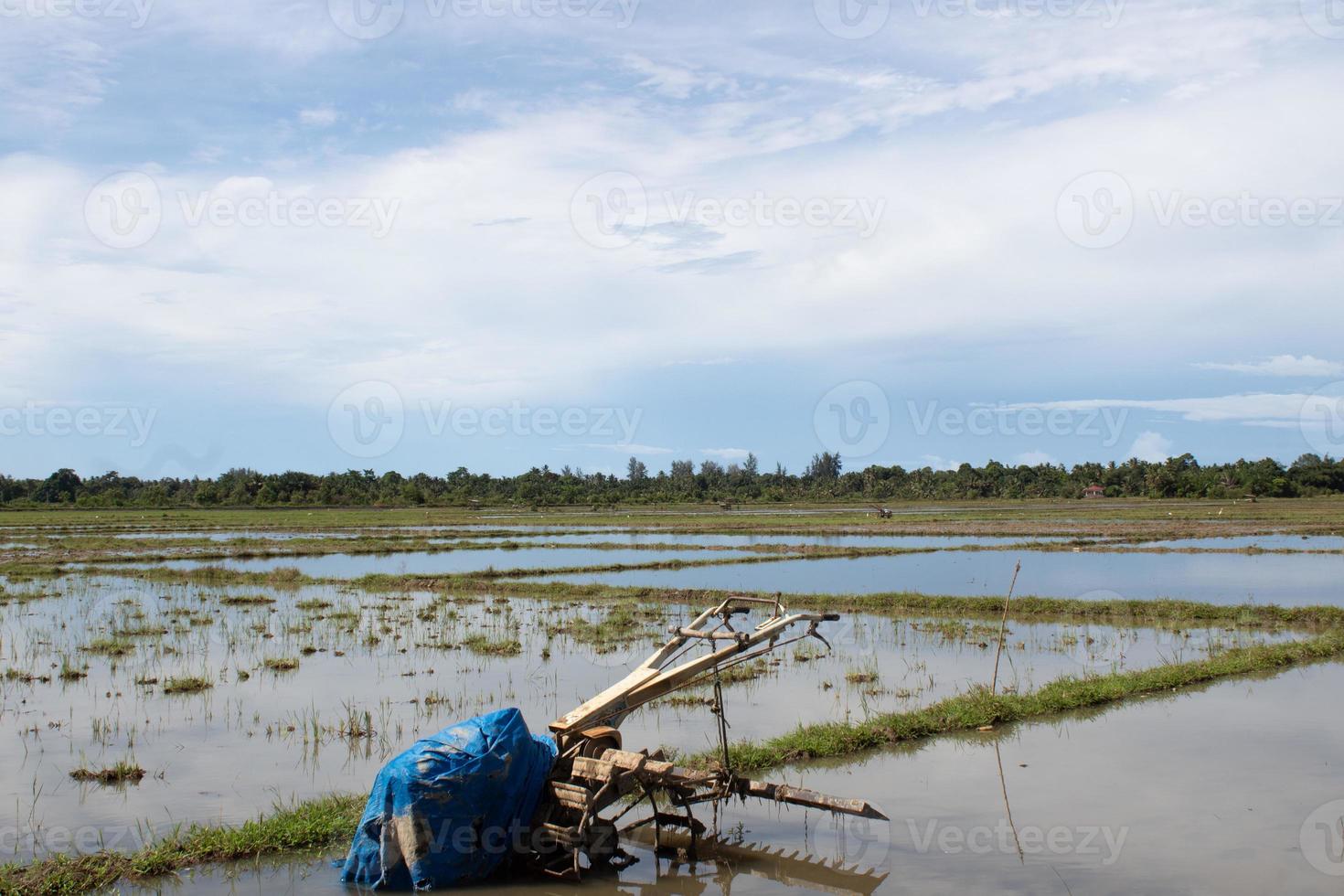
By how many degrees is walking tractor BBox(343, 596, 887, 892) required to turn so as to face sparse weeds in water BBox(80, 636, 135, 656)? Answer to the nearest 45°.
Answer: approximately 90° to its right

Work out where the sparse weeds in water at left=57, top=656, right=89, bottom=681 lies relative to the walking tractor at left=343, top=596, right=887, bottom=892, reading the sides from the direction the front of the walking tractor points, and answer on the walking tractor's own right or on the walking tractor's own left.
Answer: on the walking tractor's own right

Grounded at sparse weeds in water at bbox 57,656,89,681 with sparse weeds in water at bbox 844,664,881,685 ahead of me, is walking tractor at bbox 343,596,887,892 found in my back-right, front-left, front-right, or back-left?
front-right

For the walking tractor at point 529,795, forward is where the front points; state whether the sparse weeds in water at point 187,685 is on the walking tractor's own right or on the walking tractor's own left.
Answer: on the walking tractor's own right

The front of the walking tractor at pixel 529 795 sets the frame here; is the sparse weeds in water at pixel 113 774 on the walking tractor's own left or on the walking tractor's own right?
on the walking tractor's own right

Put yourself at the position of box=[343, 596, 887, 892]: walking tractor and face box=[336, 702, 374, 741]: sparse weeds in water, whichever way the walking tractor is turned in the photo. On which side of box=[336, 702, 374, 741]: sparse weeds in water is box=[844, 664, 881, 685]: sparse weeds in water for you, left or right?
right

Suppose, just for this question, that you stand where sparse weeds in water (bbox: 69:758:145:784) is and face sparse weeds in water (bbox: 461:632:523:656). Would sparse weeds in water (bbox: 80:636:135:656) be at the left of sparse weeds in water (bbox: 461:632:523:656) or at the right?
left

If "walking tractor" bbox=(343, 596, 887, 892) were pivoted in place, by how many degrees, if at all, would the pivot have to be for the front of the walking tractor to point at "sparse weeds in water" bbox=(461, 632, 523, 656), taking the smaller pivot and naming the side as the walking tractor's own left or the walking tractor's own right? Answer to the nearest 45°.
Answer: approximately 135° to the walking tractor's own right

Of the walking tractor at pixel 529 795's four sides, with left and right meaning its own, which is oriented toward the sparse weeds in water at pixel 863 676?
back

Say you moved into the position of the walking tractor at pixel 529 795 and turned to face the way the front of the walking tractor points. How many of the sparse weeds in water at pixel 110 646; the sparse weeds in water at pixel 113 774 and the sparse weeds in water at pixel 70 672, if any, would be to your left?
0

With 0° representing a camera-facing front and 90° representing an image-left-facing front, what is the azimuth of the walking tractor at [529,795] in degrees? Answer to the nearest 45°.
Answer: approximately 45°
